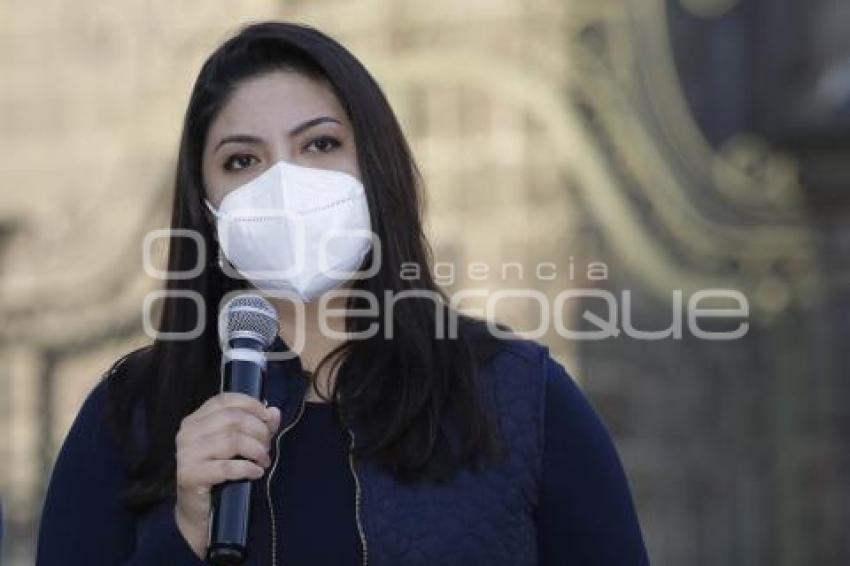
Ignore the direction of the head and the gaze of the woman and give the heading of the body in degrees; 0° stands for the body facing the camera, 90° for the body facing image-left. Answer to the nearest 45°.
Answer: approximately 0°

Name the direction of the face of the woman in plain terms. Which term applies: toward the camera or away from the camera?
toward the camera
